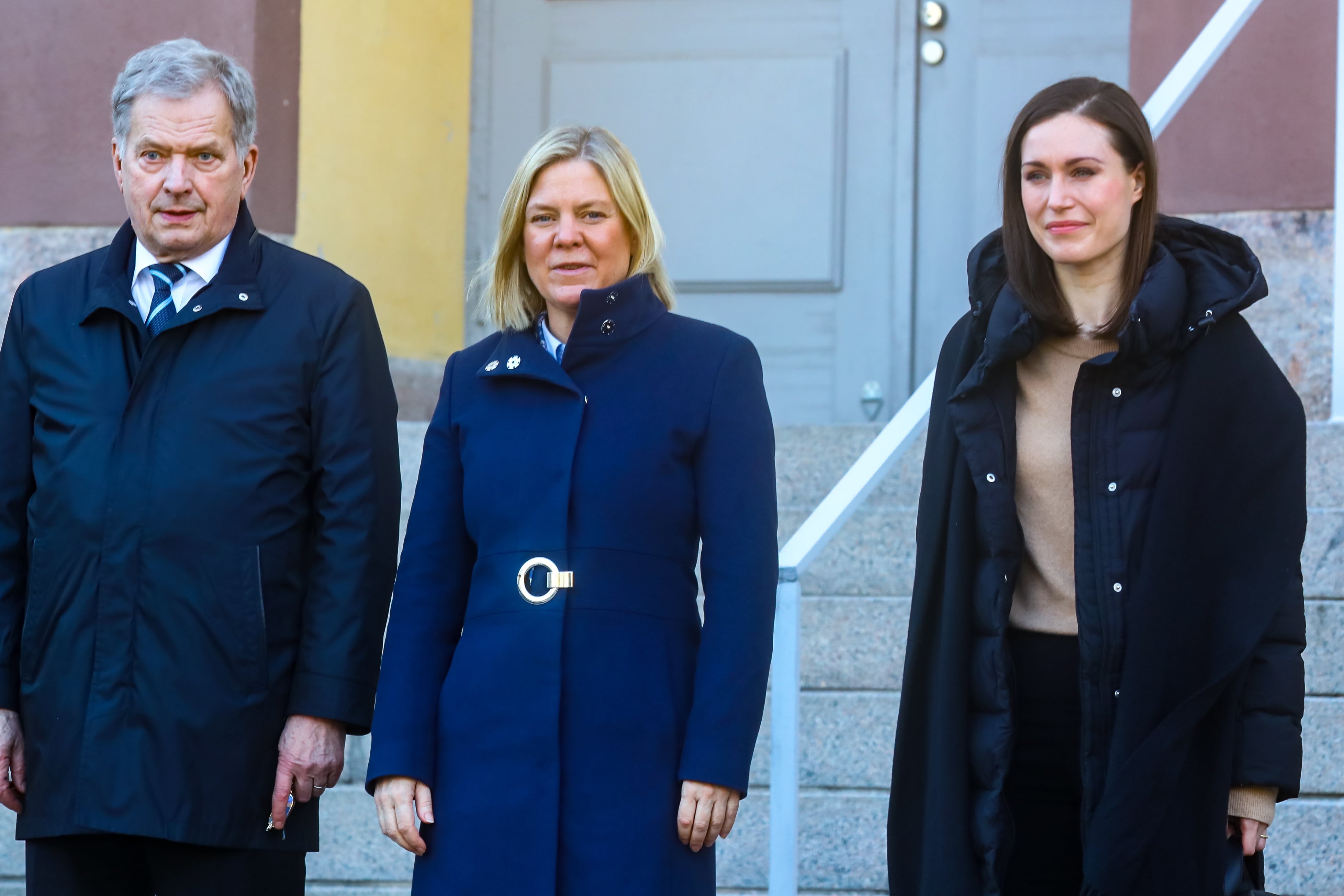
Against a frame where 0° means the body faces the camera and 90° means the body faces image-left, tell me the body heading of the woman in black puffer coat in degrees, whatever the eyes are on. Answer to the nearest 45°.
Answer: approximately 45°

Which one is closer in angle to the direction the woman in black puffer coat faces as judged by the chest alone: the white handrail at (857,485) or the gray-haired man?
the gray-haired man

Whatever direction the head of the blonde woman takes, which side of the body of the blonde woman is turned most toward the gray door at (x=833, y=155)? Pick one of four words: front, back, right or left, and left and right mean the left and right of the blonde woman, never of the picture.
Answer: back

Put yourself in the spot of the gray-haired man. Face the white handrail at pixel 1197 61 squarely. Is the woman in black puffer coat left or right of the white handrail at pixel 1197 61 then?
right

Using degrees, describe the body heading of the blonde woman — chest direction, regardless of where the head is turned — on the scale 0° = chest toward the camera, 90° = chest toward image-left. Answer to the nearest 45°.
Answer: approximately 0°

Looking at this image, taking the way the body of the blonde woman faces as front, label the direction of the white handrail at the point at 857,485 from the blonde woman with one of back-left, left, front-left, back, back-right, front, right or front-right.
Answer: back-left

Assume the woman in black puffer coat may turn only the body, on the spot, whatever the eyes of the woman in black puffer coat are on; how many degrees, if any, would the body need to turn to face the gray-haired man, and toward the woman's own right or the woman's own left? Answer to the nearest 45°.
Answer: approximately 45° to the woman's own right

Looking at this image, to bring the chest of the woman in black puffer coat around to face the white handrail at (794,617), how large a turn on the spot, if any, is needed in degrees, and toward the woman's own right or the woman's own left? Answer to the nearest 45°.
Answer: approximately 90° to the woman's own right
